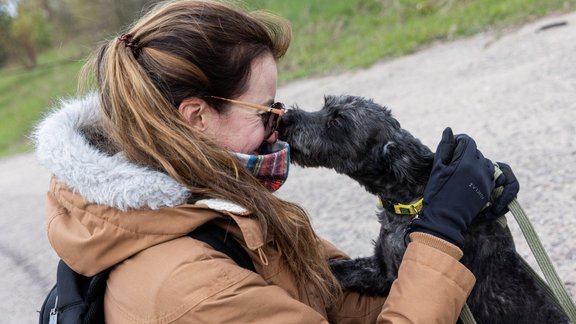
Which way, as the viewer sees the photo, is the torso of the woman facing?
to the viewer's right

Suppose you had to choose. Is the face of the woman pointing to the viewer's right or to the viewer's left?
to the viewer's right

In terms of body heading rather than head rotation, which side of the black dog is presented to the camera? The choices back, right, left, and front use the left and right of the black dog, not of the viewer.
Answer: left
